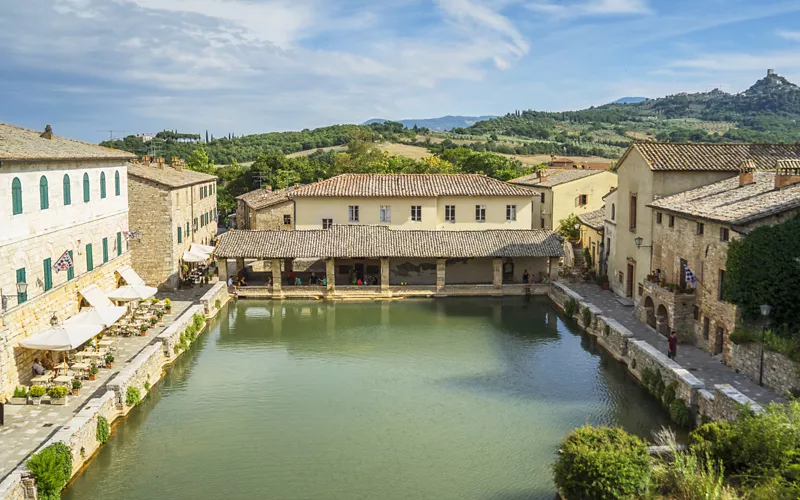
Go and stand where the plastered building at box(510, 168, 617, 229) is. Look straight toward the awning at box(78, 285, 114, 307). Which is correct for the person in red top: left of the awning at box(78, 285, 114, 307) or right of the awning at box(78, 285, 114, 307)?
left

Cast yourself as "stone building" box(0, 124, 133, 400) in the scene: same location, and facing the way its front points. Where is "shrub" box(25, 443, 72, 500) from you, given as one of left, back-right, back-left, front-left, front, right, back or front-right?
front-right

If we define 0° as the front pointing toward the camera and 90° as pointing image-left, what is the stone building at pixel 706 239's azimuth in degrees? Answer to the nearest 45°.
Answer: approximately 45°

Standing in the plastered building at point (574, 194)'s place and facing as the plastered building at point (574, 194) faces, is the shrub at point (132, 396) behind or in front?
in front

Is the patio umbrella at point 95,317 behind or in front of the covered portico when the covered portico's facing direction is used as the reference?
in front

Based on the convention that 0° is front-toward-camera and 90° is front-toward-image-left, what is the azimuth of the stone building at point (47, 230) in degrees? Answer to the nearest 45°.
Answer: approximately 315°

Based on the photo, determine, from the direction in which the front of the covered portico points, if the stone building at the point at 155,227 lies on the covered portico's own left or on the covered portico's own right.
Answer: on the covered portico's own right

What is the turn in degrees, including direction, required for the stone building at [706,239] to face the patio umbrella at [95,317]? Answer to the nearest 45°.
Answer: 0° — it already faces it

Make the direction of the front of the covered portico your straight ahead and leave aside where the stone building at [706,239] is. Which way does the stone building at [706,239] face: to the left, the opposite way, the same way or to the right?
to the right
